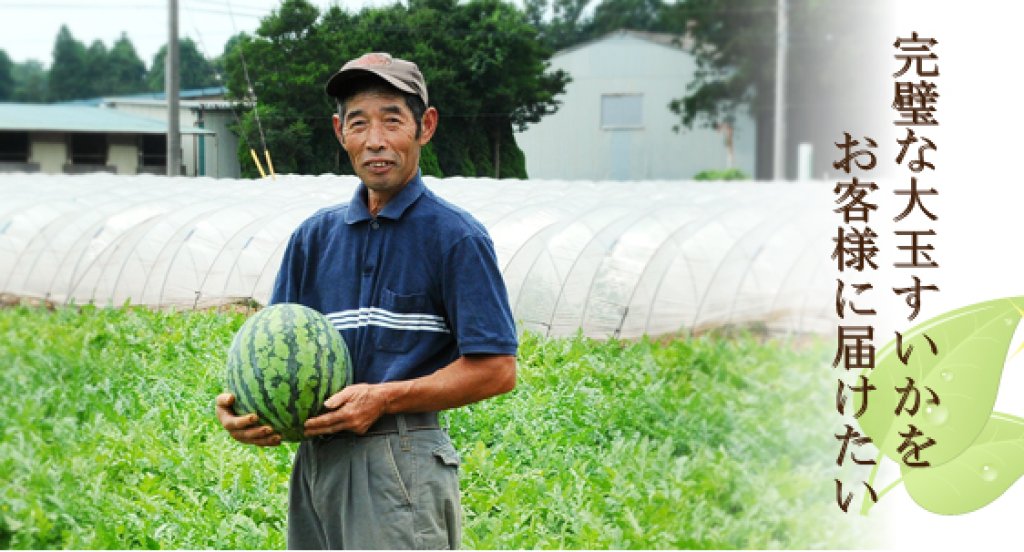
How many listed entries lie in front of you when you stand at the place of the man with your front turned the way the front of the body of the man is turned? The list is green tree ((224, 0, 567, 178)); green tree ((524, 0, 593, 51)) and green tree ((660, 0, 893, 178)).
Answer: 0

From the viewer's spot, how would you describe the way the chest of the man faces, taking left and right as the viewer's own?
facing the viewer and to the left of the viewer

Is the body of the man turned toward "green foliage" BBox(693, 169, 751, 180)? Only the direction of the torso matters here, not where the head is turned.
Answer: no

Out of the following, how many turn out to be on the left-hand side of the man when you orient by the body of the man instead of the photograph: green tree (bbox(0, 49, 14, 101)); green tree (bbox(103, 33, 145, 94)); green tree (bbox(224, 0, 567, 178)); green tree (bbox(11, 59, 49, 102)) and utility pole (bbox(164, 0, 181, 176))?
0

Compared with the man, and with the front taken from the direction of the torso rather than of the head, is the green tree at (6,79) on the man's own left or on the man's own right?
on the man's own right

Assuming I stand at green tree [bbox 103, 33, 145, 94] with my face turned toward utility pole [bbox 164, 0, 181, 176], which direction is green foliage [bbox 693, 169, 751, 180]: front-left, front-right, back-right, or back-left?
front-left

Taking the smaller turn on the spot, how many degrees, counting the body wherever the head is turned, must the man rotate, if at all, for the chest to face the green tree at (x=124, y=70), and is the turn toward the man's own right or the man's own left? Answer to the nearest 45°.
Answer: approximately 135° to the man's own right

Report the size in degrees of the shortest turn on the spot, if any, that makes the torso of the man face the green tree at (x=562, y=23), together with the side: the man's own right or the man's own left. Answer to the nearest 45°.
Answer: approximately 135° to the man's own right

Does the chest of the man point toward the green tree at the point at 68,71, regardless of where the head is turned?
no

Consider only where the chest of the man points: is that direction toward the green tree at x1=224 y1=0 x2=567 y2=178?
no

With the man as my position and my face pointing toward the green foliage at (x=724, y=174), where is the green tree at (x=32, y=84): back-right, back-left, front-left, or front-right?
front-left

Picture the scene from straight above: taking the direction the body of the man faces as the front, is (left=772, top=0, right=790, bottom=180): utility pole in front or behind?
behind

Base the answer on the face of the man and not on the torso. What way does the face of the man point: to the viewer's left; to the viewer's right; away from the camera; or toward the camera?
toward the camera

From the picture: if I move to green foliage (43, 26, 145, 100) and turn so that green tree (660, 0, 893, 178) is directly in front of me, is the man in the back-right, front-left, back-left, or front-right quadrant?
front-right
